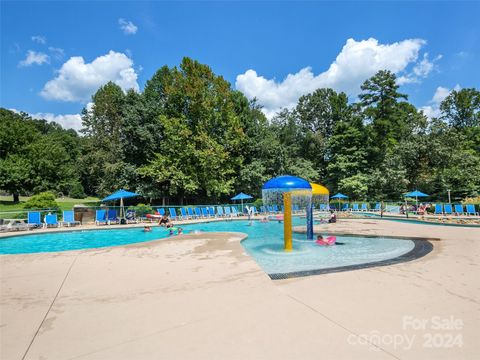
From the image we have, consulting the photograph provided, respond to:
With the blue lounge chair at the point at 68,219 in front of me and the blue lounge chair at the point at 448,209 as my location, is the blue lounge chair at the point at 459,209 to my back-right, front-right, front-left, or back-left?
back-left

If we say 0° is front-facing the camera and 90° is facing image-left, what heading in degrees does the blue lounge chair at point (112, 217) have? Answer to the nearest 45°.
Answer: approximately 315°

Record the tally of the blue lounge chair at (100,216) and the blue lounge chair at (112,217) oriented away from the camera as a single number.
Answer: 0

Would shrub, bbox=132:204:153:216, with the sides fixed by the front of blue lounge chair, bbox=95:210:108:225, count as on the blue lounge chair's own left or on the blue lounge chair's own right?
on the blue lounge chair's own left

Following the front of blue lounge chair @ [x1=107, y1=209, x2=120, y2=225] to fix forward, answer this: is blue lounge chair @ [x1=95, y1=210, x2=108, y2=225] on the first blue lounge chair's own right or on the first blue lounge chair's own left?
on the first blue lounge chair's own right

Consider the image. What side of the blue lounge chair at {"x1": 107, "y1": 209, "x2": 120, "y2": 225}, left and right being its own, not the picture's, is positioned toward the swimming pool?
front

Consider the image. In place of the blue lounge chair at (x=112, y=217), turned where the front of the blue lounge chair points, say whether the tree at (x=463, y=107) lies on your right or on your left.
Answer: on your left
